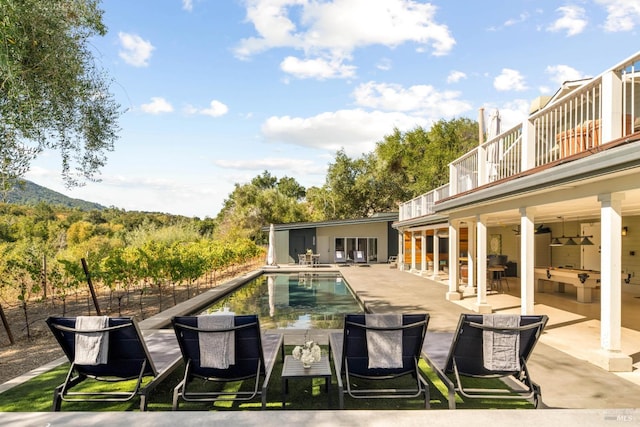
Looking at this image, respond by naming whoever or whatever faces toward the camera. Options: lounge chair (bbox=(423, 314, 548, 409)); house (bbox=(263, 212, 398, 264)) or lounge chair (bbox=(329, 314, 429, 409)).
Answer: the house

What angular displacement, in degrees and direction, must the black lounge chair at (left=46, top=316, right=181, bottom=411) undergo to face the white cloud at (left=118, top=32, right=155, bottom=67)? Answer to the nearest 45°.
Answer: approximately 45° to its left

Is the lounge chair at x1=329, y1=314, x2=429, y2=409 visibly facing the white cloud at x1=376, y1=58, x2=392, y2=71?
yes

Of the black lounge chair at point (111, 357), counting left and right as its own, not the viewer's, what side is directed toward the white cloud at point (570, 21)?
front

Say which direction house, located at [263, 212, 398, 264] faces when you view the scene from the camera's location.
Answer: facing the viewer

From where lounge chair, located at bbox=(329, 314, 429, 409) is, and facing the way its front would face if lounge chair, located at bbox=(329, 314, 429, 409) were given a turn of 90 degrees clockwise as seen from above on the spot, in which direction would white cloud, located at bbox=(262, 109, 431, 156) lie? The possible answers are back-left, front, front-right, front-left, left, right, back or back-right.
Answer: left

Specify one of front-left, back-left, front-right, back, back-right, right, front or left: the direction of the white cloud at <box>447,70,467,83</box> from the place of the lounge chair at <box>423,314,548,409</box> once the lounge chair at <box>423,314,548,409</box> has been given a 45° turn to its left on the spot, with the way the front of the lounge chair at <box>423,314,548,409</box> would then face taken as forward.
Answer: right

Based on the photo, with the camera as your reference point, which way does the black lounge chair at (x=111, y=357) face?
facing away from the viewer and to the right of the viewer

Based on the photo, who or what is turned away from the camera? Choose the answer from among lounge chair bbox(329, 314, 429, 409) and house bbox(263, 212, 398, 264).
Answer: the lounge chair

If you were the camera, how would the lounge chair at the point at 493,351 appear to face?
facing away from the viewer and to the left of the viewer

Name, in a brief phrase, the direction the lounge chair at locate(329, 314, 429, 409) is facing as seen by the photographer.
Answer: facing away from the viewer

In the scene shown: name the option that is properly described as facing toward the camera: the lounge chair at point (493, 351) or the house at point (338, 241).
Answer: the house

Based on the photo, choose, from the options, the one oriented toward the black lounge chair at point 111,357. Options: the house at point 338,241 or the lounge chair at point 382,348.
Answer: the house

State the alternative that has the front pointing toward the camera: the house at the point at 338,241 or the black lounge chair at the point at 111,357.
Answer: the house

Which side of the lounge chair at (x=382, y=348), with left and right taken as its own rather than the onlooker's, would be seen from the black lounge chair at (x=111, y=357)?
left

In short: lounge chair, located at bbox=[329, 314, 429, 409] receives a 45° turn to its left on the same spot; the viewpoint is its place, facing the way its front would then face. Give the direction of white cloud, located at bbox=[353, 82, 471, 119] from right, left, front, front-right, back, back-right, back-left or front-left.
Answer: front-right
